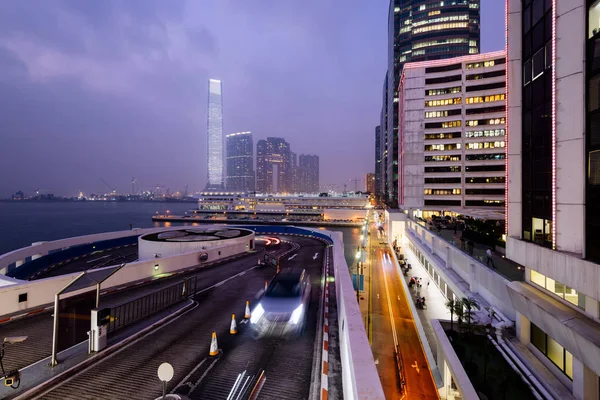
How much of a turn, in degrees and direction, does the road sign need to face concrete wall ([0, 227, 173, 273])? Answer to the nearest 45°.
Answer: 0° — it already faces it

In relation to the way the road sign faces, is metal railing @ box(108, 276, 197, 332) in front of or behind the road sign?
in front

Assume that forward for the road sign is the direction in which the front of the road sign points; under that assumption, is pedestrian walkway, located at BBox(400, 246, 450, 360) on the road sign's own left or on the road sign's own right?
on the road sign's own right

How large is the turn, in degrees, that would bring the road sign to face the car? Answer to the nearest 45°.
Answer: approximately 45° to its right

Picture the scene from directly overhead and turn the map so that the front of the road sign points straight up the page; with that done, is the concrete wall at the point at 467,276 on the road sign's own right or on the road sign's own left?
on the road sign's own right

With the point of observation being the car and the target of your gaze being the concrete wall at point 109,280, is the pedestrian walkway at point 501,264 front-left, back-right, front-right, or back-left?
back-right

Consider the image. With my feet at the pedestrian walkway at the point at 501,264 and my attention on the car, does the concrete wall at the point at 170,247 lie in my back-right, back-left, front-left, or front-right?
front-right

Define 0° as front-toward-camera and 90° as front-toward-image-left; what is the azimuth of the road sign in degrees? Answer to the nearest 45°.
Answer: approximately 180°

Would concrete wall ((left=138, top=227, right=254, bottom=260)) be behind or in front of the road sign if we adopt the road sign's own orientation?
in front

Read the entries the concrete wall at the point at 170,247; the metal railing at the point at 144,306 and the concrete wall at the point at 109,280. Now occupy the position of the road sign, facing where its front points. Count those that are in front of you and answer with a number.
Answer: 3
